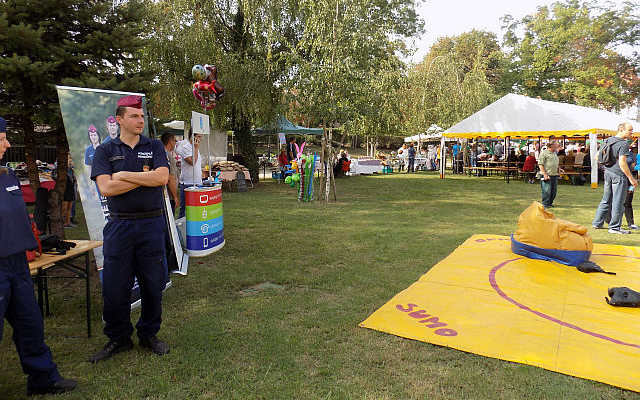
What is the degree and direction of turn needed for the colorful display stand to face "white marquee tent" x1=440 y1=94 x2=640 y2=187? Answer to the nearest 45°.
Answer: approximately 90° to its left

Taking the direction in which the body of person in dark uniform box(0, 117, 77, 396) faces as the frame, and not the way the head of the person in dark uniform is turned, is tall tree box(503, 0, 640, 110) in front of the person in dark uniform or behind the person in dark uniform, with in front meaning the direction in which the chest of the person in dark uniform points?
in front

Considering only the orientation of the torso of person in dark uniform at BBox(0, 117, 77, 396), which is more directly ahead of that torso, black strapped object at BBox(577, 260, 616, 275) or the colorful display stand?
the black strapped object

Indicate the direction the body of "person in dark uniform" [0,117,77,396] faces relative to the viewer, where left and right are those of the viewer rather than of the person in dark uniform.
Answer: facing to the right of the viewer

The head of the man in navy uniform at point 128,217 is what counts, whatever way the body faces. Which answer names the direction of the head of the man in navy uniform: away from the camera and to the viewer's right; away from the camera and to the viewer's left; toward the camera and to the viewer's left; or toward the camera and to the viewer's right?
toward the camera and to the viewer's right

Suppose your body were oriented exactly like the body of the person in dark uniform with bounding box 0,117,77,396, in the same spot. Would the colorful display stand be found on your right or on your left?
on your left

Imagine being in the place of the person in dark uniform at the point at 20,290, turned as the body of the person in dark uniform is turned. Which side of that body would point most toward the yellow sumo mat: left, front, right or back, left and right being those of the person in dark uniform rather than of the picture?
front

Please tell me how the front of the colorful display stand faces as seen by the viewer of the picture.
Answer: facing the viewer and to the right of the viewer

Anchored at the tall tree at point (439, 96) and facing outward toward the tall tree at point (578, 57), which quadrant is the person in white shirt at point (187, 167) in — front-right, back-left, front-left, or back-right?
back-right
